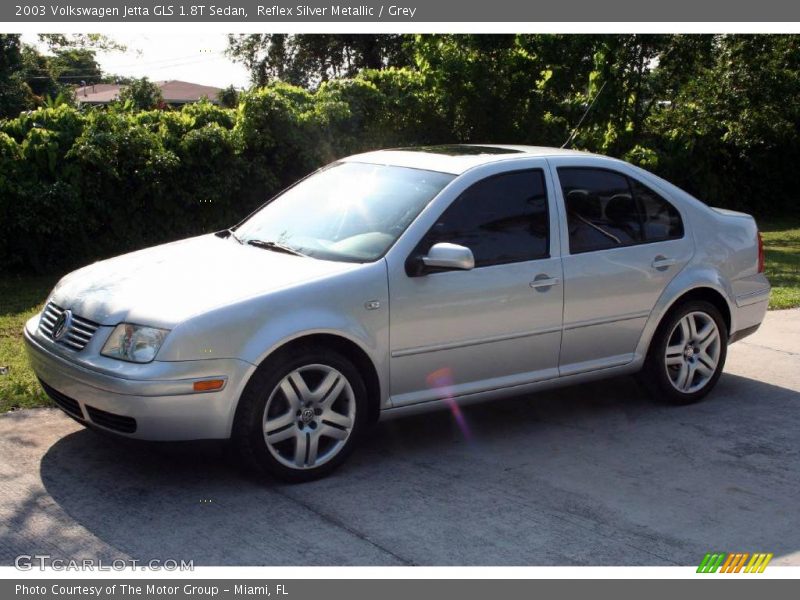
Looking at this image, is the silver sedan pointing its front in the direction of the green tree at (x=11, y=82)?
no

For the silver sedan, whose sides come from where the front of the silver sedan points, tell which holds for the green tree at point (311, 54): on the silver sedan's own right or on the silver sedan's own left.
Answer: on the silver sedan's own right

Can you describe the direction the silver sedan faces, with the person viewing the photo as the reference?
facing the viewer and to the left of the viewer

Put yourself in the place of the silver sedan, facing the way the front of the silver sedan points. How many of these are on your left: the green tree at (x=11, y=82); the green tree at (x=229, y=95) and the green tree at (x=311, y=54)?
0

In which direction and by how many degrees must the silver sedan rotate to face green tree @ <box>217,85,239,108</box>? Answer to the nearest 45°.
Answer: approximately 135° to its right
